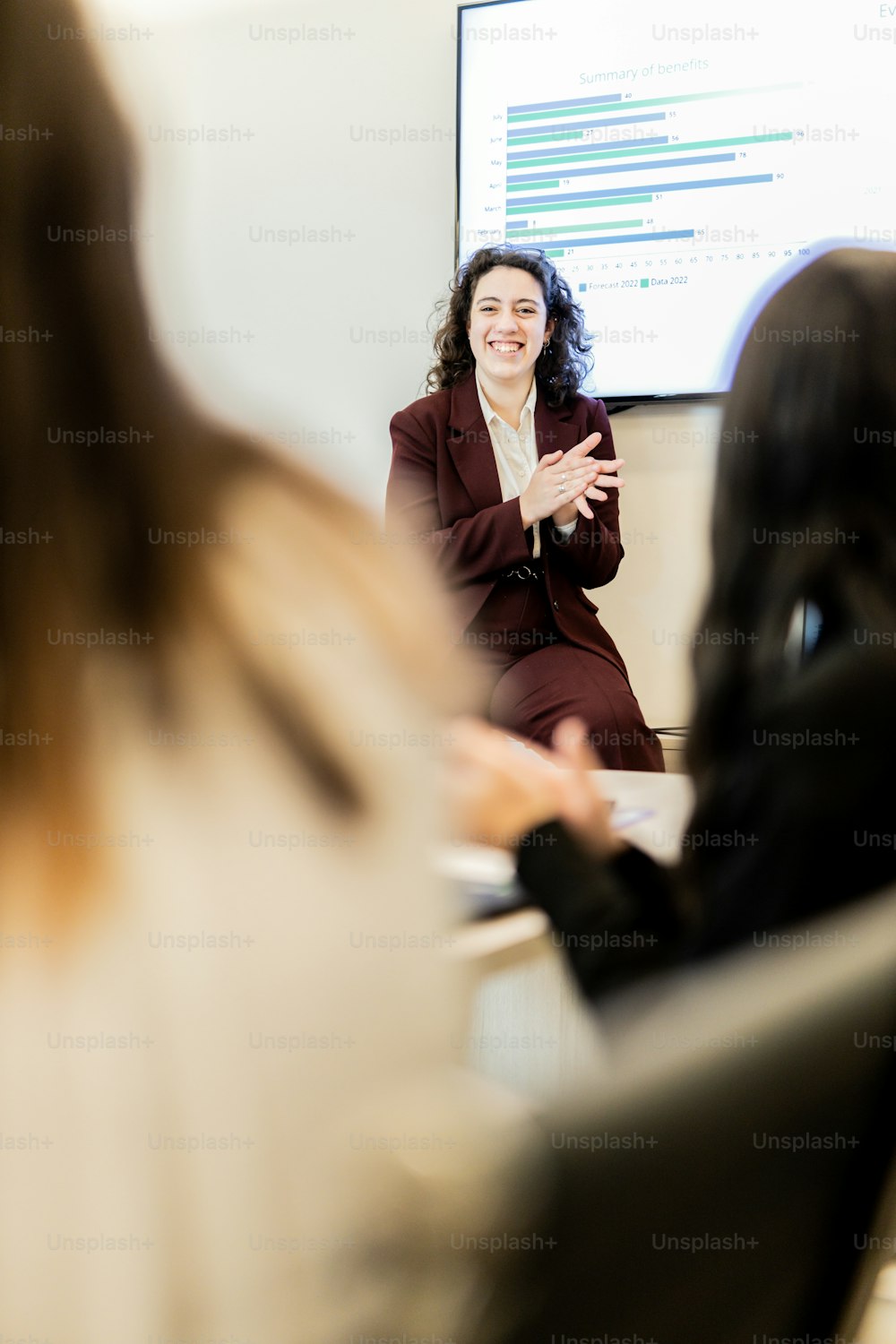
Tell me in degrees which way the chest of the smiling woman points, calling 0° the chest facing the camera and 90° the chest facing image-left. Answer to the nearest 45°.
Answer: approximately 0°
